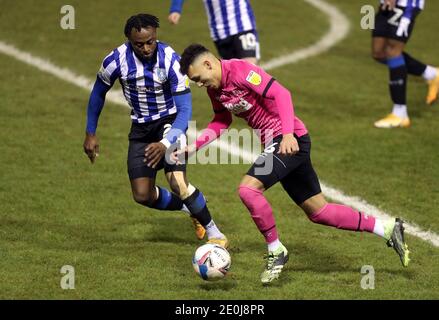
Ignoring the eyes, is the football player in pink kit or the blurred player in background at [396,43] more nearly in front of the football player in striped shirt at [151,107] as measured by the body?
the football player in pink kit

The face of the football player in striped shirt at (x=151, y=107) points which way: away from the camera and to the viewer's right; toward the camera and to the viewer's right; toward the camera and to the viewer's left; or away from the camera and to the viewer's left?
toward the camera and to the viewer's right

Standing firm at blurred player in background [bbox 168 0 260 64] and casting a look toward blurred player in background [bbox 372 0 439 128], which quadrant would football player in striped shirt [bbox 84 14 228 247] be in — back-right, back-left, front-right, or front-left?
back-right

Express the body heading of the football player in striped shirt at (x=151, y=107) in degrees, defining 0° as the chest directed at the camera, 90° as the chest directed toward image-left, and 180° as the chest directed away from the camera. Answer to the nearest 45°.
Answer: approximately 0°

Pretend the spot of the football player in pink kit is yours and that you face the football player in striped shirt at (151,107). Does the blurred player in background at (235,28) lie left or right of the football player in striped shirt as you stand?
right

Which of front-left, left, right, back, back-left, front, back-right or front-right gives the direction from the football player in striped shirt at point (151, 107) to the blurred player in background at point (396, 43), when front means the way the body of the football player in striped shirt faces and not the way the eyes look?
back-left

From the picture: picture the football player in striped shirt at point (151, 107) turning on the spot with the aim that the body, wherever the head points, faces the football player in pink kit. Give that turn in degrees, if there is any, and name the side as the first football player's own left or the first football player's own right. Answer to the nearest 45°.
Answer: approximately 45° to the first football player's own left
